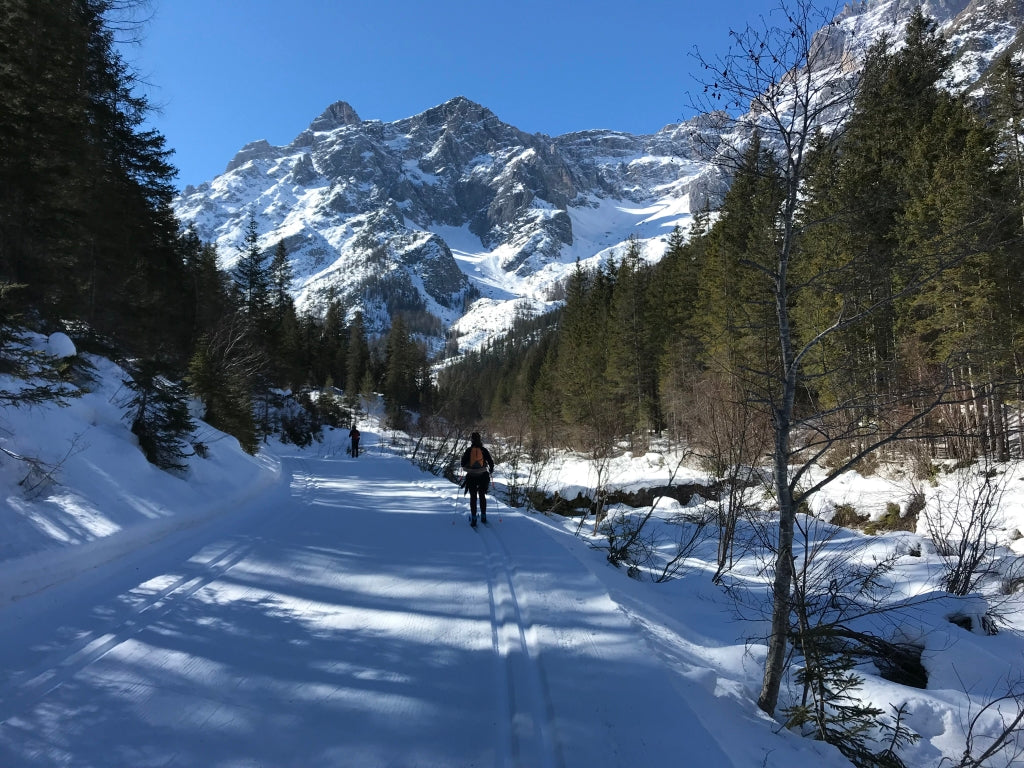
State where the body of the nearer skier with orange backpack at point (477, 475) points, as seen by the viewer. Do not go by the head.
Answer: away from the camera

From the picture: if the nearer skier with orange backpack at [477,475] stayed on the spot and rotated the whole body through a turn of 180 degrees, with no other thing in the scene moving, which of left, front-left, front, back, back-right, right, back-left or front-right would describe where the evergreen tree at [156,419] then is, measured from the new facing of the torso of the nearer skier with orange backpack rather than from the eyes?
right
